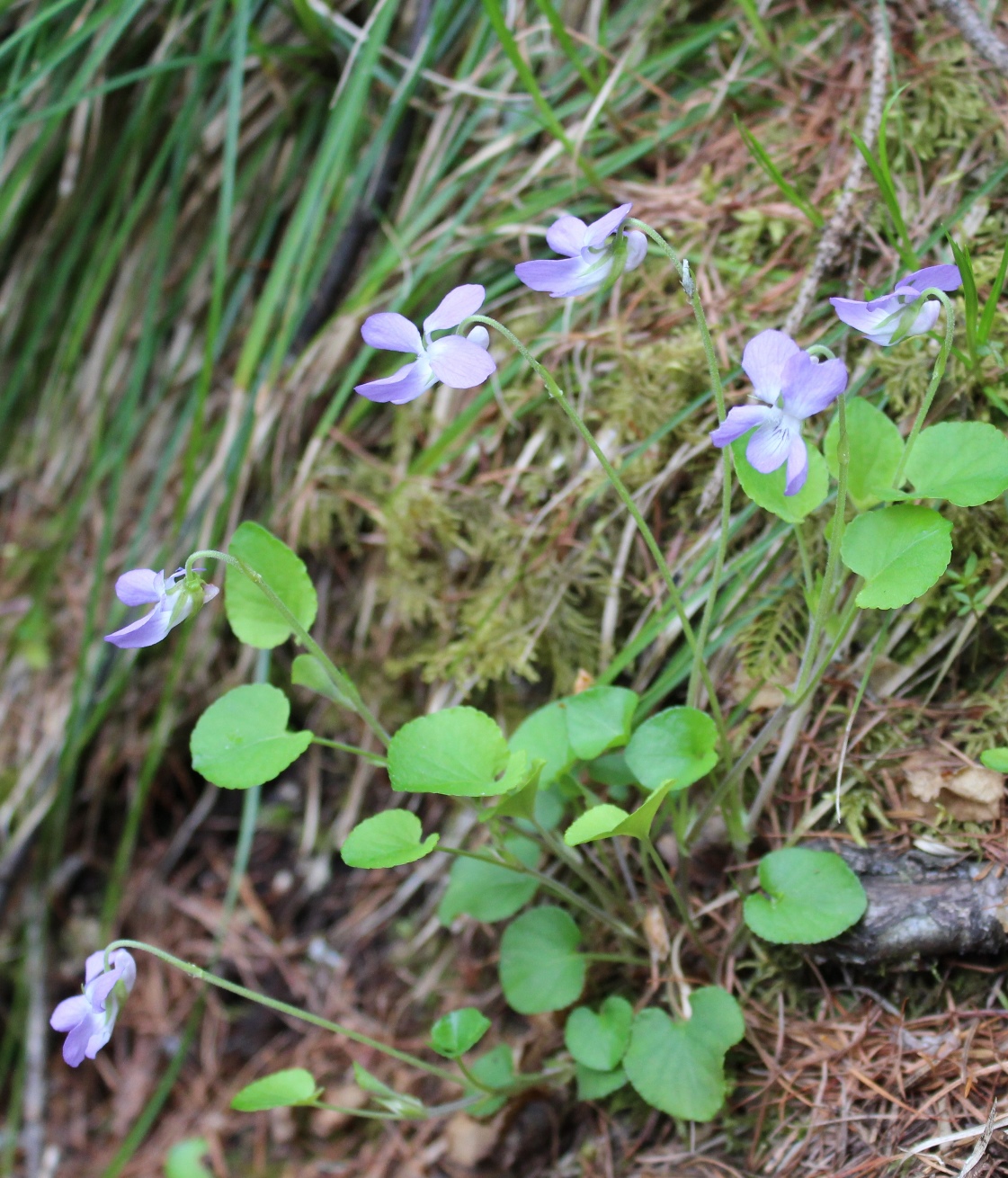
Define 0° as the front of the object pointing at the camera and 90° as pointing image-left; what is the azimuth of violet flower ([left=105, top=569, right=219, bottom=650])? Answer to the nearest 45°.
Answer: approximately 90°

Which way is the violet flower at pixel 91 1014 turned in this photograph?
to the viewer's left

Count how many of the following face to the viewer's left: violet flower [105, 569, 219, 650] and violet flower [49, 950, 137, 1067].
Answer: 2
